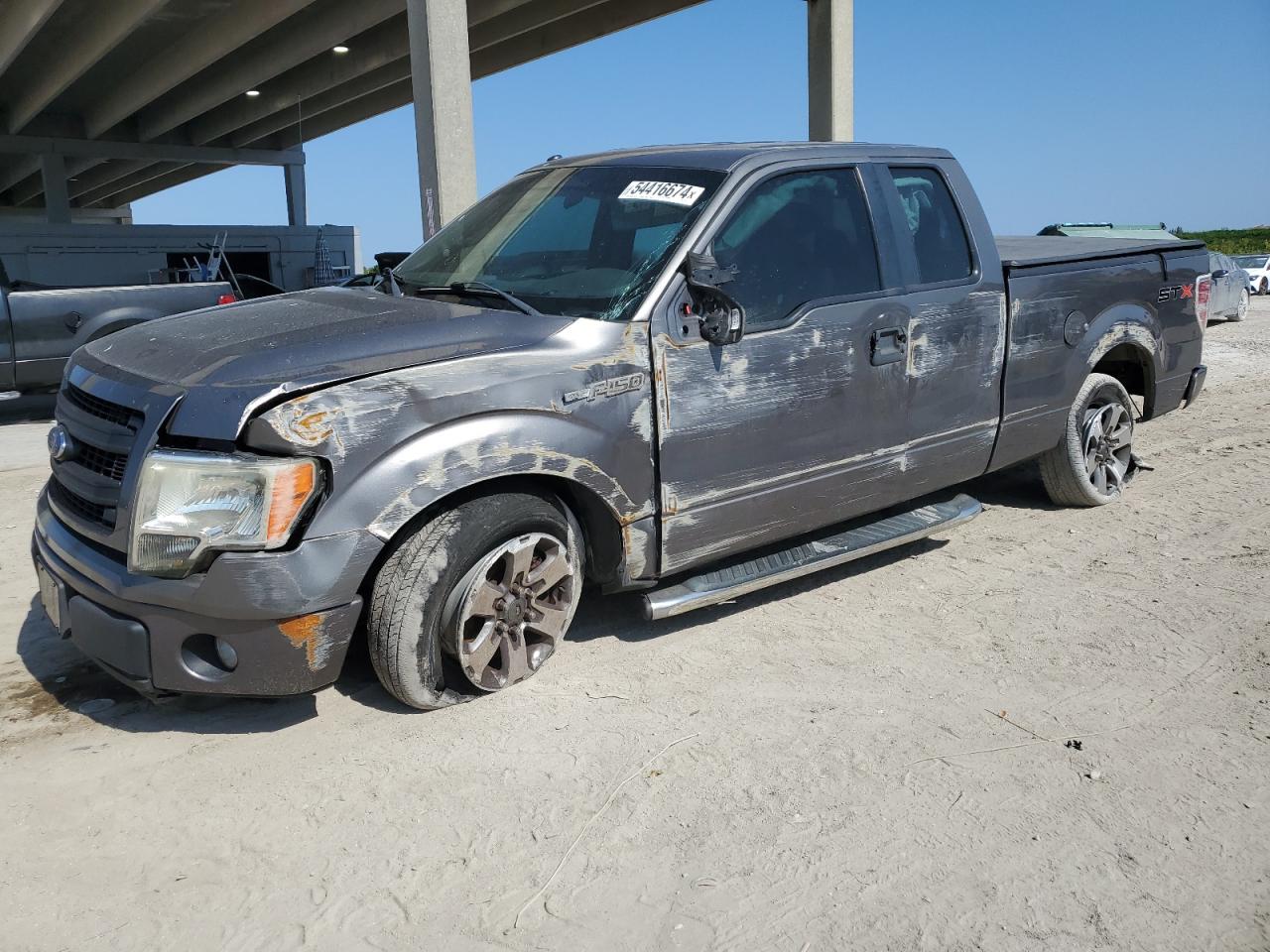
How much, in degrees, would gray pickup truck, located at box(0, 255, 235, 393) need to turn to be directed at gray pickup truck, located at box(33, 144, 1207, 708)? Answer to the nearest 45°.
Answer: approximately 90° to its left

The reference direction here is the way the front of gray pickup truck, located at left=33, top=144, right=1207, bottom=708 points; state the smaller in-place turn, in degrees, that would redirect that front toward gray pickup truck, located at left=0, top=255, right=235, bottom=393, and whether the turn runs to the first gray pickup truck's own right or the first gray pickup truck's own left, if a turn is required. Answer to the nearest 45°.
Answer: approximately 90° to the first gray pickup truck's own right

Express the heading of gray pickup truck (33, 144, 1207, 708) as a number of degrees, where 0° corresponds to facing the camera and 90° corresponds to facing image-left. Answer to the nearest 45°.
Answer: approximately 45°

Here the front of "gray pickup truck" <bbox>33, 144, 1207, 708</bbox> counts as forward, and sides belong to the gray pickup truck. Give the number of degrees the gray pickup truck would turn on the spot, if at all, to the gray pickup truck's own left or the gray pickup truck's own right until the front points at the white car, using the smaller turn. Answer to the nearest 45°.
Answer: approximately 180°

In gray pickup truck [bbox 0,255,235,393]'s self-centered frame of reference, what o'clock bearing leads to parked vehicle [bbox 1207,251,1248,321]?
The parked vehicle is roughly at 6 o'clock from the gray pickup truck.

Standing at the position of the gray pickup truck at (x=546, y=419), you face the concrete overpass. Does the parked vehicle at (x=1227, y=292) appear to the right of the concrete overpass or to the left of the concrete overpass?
right

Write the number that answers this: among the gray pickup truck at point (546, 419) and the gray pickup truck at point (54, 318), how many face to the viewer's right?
0

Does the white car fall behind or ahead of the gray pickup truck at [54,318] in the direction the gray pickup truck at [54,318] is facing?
behind

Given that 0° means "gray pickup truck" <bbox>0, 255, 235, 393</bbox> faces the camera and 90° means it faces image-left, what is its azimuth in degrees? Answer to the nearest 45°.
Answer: approximately 90°
